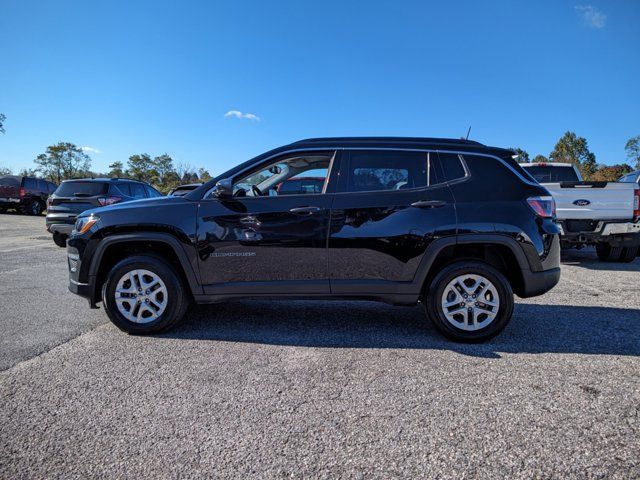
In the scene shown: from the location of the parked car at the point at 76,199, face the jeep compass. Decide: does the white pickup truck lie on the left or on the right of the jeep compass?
left

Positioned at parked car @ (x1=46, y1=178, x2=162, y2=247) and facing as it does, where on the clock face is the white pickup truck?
The white pickup truck is roughly at 3 o'clock from the parked car.

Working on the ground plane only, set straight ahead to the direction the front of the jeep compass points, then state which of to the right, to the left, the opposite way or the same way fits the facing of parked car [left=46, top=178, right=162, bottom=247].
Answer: to the right

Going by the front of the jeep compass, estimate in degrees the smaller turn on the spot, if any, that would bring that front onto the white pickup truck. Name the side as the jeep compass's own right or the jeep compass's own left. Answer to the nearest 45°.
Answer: approximately 135° to the jeep compass's own right

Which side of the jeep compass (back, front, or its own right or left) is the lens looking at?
left

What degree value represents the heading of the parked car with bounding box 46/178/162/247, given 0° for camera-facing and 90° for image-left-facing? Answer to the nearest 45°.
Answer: approximately 225°

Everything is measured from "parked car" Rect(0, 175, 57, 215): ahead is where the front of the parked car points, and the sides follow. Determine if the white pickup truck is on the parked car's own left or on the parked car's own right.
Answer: on the parked car's own right

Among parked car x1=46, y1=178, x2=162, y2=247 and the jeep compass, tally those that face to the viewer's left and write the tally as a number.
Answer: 1

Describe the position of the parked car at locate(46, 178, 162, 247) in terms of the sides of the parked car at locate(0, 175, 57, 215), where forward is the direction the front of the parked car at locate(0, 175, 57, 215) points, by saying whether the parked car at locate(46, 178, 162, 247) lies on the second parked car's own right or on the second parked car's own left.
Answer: on the second parked car's own right
